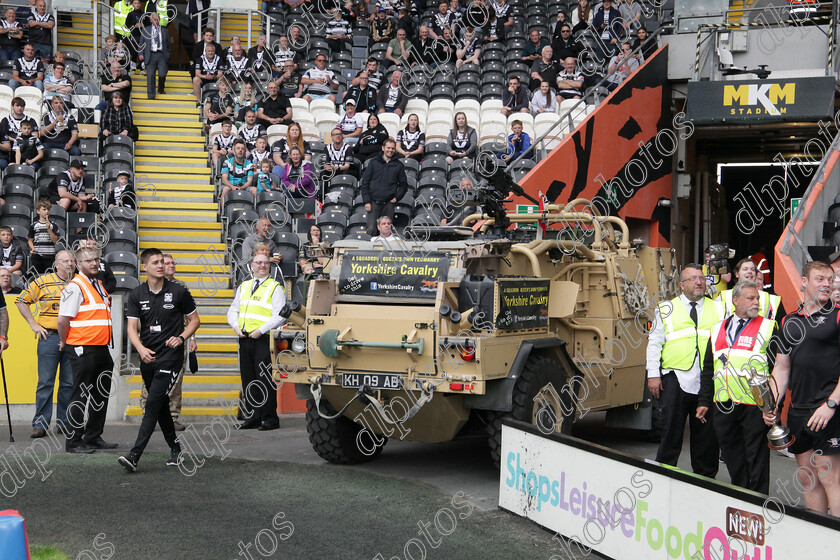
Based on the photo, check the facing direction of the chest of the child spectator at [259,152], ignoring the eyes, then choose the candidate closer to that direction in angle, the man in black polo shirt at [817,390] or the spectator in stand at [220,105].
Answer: the man in black polo shirt

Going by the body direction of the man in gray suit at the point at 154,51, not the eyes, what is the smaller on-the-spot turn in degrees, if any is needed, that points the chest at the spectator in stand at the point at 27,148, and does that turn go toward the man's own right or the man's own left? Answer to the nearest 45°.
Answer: approximately 45° to the man's own right

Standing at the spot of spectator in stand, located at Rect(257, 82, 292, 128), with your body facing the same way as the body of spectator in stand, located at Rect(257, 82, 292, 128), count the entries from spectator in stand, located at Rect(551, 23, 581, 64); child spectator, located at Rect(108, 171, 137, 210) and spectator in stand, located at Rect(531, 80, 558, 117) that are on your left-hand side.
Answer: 2

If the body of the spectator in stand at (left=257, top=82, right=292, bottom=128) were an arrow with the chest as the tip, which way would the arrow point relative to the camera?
toward the camera

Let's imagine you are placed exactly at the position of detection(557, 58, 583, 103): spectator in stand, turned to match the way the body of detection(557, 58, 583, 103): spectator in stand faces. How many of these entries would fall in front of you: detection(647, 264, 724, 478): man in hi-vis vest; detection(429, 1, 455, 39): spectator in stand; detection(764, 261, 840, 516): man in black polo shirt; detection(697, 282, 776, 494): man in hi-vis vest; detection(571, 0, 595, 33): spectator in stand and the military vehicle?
4

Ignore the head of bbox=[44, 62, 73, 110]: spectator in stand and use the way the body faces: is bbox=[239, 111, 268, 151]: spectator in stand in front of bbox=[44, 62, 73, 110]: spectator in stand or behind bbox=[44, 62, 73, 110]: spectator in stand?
in front

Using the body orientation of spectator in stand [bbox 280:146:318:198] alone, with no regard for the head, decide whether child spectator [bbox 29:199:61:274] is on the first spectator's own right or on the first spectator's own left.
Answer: on the first spectator's own right

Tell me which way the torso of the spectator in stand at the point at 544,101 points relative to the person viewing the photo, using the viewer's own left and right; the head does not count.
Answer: facing the viewer

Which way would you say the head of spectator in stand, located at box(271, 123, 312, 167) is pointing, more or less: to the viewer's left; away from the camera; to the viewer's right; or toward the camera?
toward the camera

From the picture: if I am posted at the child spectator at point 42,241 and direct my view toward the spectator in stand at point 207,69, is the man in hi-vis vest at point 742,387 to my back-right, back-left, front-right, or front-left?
back-right

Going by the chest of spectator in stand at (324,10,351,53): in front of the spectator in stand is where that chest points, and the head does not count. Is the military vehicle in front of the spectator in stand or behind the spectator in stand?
in front

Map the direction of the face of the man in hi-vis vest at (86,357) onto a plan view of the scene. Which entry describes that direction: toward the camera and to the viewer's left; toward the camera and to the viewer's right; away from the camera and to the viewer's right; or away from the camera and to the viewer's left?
toward the camera and to the viewer's right

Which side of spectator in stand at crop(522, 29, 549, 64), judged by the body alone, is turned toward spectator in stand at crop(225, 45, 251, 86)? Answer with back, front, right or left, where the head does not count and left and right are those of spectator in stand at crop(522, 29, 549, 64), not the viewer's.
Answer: right

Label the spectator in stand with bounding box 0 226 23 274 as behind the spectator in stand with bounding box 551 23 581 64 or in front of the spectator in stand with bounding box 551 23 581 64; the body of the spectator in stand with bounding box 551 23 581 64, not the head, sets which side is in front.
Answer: in front

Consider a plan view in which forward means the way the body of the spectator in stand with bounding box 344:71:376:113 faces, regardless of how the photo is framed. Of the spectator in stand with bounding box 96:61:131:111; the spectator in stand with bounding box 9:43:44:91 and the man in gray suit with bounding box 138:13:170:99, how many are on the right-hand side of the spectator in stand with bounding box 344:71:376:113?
3
